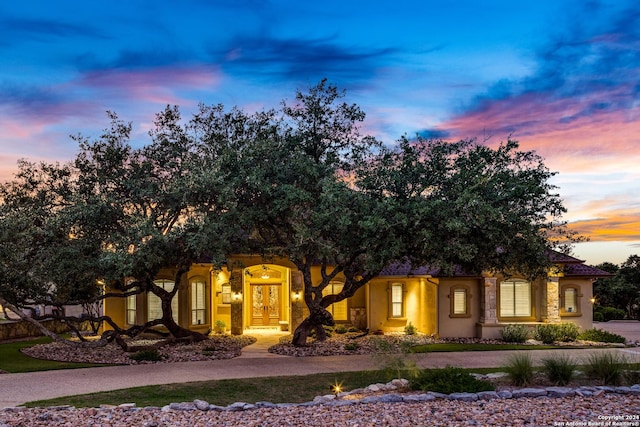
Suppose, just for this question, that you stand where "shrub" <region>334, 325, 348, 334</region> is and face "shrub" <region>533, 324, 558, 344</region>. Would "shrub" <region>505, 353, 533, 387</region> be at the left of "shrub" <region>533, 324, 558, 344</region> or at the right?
right

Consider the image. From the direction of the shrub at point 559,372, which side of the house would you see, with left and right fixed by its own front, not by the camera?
front

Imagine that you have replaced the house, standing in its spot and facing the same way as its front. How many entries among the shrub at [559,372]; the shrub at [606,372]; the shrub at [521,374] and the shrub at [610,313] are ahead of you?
3

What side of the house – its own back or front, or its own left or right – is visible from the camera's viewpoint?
front

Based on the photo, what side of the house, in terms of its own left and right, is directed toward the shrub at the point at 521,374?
front
